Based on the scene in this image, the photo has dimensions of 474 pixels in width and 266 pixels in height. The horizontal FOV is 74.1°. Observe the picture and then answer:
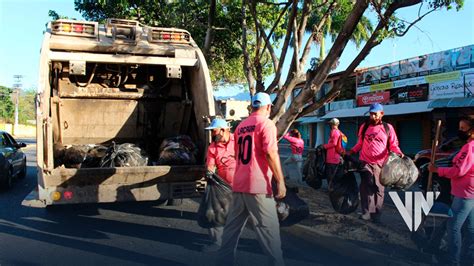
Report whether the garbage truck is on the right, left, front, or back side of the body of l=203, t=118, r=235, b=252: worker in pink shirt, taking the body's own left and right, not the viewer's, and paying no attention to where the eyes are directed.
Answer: right

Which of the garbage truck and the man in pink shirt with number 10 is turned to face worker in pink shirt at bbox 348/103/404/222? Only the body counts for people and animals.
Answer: the man in pink shirt with number 10

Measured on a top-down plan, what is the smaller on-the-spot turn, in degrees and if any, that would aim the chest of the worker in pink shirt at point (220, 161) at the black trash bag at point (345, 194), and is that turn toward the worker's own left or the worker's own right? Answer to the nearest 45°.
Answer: approximately 135° to the worker's own left

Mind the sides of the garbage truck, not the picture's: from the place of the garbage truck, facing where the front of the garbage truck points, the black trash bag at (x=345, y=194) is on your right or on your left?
on your right

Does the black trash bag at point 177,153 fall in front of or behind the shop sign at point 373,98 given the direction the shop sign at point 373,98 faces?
in front

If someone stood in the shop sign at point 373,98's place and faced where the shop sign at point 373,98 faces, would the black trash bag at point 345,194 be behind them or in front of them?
in front

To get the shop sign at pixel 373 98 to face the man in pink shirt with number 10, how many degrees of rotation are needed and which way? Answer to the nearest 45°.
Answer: approximately 45° to its left

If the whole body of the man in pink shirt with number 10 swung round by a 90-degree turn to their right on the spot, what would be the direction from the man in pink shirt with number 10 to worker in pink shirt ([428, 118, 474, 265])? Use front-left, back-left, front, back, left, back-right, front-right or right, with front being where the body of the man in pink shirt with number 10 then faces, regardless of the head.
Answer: front-left

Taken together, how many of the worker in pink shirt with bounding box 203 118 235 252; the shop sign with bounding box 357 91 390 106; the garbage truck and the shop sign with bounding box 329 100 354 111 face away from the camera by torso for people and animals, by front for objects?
1

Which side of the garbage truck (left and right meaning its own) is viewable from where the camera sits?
back

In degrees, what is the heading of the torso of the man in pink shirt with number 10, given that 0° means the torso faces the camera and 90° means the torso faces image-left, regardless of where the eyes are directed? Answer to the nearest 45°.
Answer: approximately 225°

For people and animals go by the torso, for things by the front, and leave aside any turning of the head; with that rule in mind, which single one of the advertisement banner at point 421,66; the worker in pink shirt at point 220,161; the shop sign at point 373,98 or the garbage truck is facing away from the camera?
the garbage truck

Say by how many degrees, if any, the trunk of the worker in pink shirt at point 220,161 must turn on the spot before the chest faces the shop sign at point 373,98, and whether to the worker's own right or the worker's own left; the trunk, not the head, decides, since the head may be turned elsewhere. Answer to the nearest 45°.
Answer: approximately 180°

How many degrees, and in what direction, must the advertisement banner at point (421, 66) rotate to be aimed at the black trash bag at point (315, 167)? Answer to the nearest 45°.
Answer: approximately 45° to its left

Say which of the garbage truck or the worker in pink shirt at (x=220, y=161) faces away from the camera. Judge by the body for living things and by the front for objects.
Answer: the garbage truck
